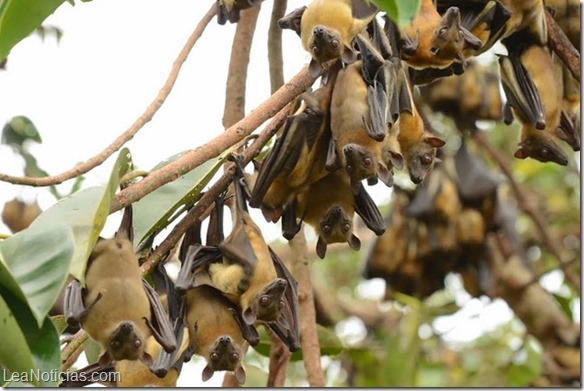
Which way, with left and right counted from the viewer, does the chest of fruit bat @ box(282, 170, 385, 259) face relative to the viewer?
facing the viewer

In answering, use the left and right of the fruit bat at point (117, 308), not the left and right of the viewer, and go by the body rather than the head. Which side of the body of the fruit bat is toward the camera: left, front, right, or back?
front

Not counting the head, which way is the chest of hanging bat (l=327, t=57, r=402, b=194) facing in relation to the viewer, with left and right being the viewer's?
facing the viewer and to the left of the viewer

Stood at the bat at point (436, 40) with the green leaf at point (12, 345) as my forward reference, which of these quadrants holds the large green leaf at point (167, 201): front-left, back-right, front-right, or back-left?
front-right

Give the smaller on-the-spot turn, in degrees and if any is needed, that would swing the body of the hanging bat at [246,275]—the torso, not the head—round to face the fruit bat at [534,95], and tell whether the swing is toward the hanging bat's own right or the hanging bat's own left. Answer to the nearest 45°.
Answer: approximately 45° to the hanging bat's own left
